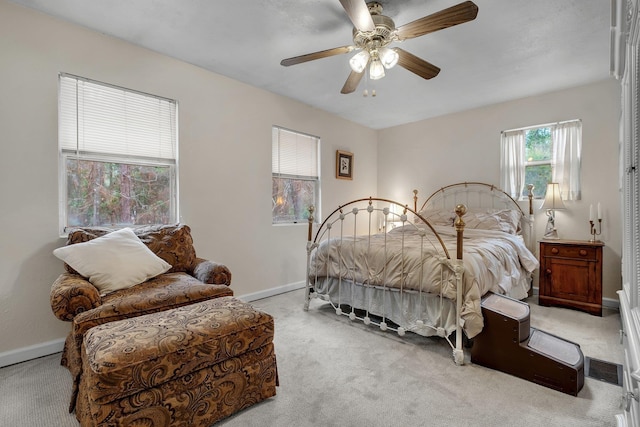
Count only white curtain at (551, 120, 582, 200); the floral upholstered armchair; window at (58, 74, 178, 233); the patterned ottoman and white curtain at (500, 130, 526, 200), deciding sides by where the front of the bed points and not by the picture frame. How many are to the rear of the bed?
2

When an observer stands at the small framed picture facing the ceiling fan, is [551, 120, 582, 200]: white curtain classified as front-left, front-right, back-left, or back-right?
front-left

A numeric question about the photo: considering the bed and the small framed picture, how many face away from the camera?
0

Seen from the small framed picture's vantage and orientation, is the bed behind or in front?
in front

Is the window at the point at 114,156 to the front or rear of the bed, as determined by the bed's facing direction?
to the front

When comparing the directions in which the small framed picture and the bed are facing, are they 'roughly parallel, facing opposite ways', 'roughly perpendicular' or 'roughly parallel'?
roughly perpendicular

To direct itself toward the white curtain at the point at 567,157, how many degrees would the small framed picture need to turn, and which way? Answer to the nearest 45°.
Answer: approximately 45° to its left

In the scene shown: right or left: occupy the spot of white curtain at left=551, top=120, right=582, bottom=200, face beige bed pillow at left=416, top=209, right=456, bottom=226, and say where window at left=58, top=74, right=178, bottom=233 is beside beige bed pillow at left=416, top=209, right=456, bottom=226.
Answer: left

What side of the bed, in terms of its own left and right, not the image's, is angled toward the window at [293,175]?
right

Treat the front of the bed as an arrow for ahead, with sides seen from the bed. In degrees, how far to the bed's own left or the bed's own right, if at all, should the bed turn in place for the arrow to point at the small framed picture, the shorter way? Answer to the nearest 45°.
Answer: approximately 90° to the bed's own right

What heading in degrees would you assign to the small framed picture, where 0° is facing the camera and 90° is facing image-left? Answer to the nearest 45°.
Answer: approximately 315°

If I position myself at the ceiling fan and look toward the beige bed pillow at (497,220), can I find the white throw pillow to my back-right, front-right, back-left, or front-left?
back-left

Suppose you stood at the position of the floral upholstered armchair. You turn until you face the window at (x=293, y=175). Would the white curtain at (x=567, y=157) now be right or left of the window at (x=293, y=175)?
right

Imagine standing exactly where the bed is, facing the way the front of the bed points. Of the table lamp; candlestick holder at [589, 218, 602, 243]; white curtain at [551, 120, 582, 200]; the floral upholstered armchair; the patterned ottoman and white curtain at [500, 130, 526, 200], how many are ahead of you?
2
